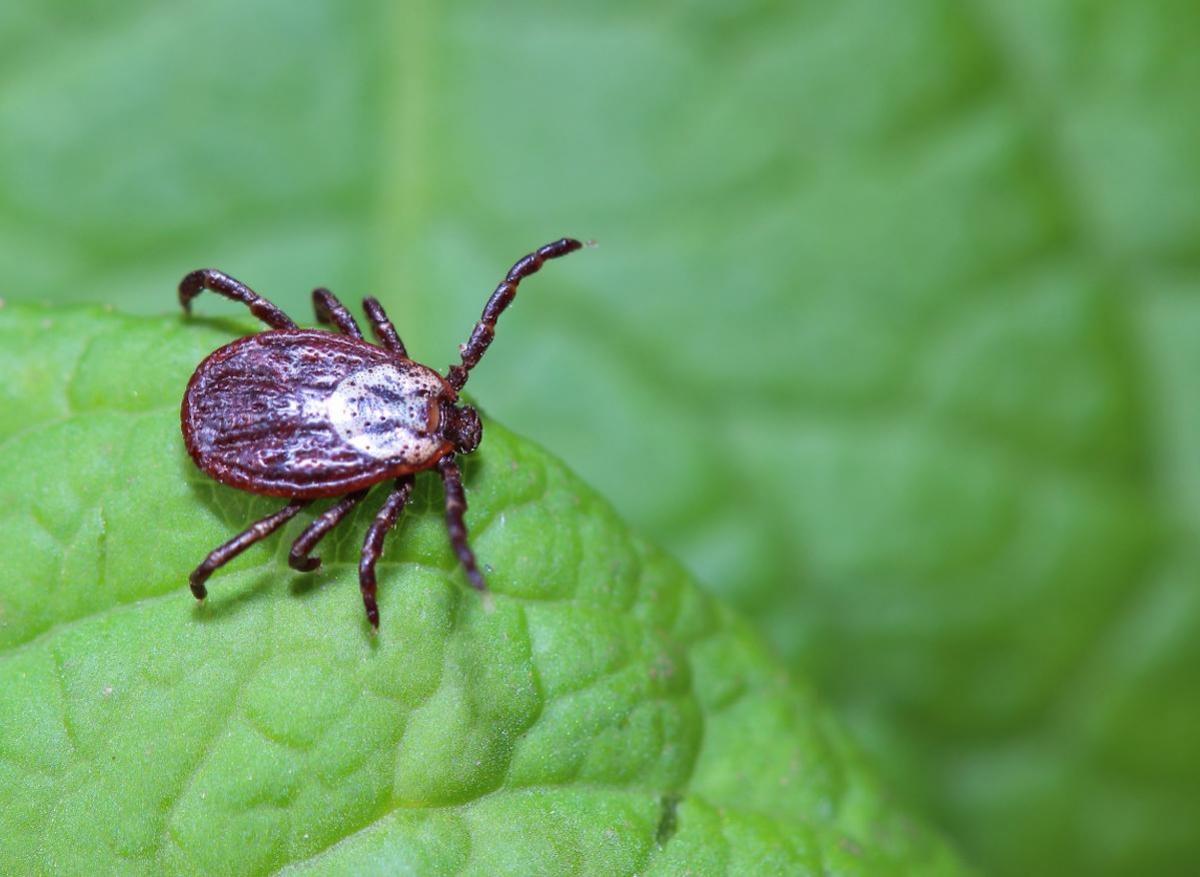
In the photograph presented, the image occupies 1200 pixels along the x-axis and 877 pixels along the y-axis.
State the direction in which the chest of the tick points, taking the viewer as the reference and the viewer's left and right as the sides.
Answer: facing to the right of the viewer
